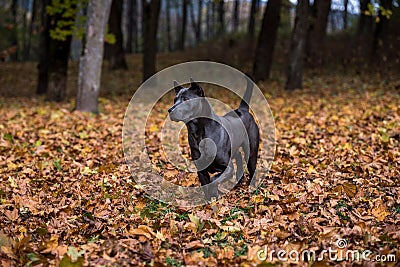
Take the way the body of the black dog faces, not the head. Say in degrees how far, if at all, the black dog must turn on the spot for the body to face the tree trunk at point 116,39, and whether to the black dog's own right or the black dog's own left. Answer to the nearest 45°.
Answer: approximately 135° to the black dog's own right

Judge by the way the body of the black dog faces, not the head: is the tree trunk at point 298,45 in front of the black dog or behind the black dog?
behind

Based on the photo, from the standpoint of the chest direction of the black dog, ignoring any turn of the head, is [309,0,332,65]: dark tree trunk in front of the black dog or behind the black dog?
behind

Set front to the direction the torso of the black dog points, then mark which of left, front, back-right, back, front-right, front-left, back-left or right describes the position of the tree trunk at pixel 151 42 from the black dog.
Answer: back-right

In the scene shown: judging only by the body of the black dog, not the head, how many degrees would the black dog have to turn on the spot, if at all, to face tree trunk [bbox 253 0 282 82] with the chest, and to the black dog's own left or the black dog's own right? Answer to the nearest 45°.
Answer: approximately 135° to the black dog's own right

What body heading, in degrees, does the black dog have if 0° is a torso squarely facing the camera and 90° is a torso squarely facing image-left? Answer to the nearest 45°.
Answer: approximately 45°
